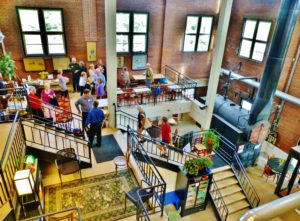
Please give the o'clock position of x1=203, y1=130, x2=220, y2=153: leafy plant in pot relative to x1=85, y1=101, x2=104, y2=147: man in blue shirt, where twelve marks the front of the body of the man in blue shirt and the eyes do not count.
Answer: The leafy plant in pot is roughly at 3 o'clock from the man in blue shirt.

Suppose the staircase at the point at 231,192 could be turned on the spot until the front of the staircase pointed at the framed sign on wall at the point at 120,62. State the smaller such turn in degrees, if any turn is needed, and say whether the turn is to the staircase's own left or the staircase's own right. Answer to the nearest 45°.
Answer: approximately 135° to the staircase's own right

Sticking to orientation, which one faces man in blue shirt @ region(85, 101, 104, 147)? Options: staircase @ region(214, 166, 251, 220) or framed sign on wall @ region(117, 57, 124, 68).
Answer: the framed sign on wall

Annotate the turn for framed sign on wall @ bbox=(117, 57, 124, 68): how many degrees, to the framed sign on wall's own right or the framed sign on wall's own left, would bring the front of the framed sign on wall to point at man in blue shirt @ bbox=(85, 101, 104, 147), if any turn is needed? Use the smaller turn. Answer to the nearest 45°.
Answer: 0° — it already faces them

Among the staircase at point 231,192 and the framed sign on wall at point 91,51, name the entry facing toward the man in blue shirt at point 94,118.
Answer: the framed sign on wall

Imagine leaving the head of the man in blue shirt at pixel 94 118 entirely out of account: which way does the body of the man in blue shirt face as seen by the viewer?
away from the camera

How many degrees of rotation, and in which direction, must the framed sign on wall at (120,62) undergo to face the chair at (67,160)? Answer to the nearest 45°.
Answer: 0° — it already faces it

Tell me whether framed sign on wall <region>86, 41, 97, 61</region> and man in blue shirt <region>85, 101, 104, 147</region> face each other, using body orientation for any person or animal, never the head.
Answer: yes

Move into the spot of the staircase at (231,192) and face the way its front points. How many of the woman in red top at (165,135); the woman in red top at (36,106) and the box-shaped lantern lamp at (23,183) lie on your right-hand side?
3

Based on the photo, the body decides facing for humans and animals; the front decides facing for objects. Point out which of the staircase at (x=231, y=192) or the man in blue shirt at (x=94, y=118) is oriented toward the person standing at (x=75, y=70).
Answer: the man in blue shirt

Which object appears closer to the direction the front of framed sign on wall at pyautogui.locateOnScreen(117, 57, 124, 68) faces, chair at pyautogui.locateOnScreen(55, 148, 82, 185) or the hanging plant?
the chair

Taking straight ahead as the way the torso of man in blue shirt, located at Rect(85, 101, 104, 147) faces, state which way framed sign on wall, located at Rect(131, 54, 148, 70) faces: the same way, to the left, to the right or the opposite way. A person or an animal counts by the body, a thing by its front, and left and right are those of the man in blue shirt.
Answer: the opposite way
